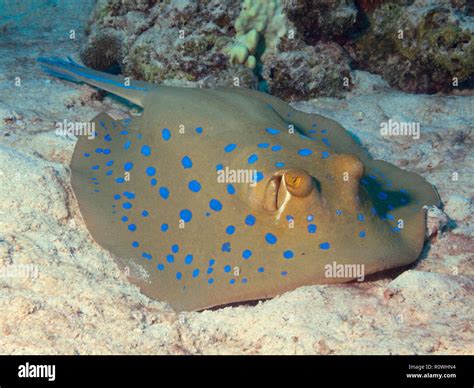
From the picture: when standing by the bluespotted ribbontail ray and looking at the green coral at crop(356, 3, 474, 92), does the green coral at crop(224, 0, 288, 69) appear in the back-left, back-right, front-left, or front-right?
front-left

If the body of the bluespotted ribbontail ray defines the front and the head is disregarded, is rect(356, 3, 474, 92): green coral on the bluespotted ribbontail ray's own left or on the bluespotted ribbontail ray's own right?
on the bluespotted ribbontail ray's own left

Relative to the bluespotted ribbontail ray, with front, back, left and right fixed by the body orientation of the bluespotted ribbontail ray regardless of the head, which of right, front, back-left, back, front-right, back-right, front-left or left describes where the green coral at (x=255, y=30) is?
back-left

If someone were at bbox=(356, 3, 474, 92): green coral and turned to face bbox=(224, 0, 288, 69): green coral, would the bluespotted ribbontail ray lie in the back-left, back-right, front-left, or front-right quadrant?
front-left

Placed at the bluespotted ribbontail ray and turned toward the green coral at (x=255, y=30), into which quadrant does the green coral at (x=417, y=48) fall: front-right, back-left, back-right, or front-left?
front-right

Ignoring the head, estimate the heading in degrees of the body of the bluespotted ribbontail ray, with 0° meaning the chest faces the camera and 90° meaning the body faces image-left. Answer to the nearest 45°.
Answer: approximately 315°
